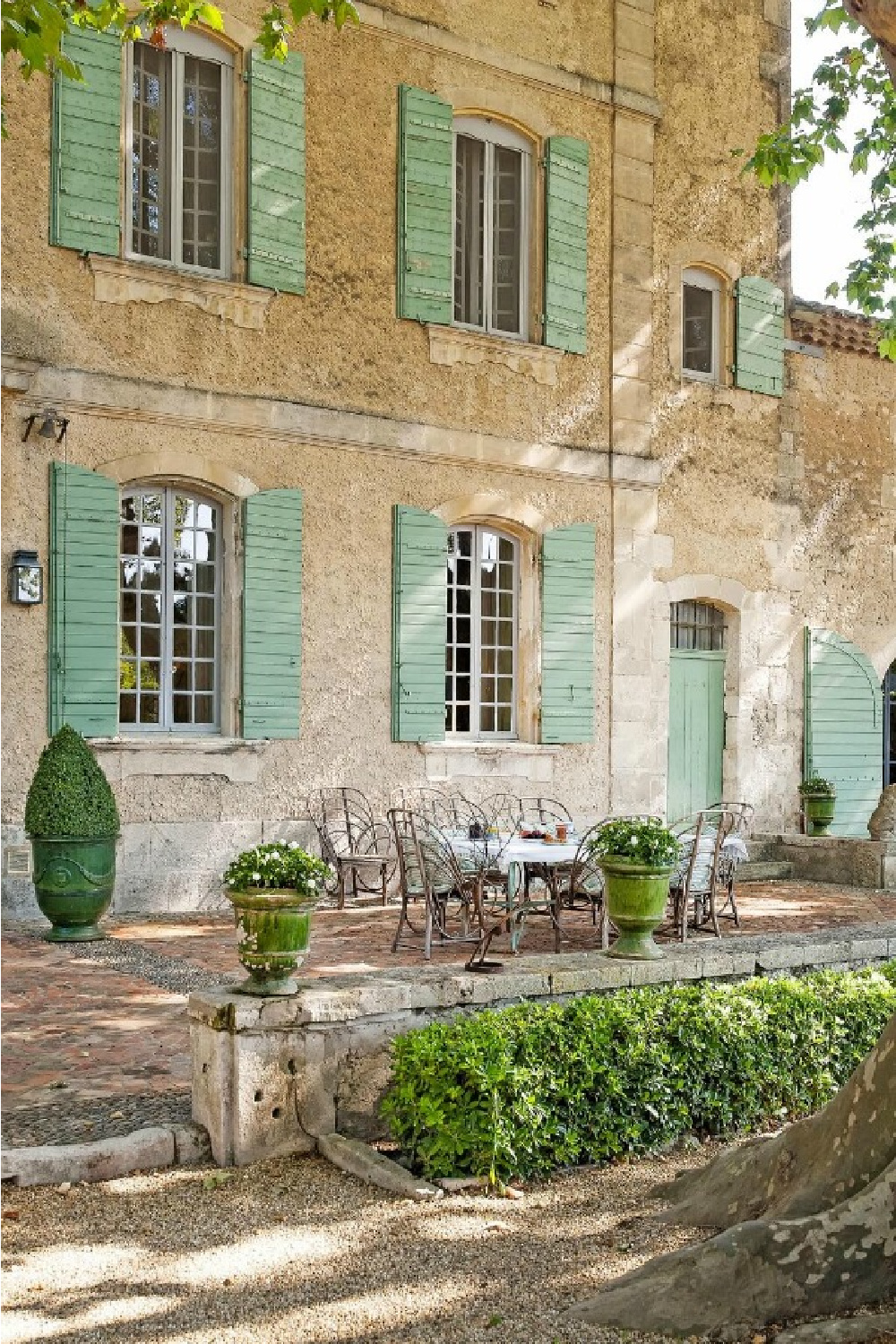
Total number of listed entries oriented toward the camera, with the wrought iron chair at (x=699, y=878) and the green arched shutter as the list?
1

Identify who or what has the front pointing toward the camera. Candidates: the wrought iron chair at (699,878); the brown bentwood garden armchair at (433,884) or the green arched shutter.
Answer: the green arched shutter

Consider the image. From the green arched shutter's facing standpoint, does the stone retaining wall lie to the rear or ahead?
ahead

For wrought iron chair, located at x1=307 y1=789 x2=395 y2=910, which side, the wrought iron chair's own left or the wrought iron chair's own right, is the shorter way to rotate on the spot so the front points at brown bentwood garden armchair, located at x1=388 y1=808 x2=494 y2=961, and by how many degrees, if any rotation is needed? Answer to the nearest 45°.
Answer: approximately 45° to the wrought iron chair's own right

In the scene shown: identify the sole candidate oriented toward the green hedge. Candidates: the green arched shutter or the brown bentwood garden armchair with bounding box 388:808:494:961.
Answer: the green arched shutter

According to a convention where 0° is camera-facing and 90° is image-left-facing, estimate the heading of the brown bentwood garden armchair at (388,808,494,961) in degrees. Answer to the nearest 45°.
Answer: approximately 225°

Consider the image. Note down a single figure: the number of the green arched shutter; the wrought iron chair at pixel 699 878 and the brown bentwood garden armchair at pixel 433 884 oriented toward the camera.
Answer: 1

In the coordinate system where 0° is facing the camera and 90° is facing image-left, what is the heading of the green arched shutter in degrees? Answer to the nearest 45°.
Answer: approximately 0°
